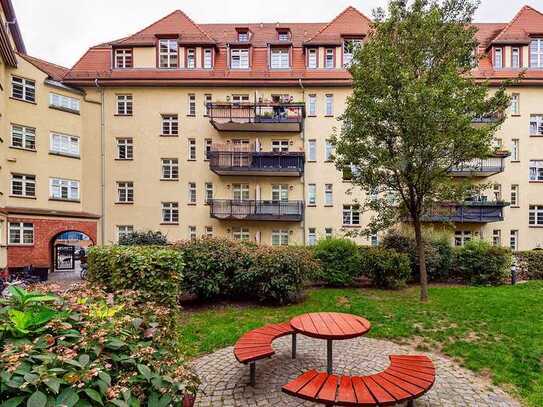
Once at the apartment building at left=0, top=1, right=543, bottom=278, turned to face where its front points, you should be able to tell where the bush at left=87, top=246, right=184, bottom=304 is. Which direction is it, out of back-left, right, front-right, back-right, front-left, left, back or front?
front

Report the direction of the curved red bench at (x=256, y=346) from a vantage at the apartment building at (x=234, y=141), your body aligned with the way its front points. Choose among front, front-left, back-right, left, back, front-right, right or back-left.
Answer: front

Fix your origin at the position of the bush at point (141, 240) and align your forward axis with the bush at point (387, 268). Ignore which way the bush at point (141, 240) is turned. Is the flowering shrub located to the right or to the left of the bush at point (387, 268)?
right

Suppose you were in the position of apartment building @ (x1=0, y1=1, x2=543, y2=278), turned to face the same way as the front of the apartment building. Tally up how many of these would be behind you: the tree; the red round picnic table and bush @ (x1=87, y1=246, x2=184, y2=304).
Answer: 0

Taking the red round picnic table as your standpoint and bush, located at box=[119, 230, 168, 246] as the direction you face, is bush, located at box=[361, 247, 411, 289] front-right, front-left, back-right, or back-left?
front-right

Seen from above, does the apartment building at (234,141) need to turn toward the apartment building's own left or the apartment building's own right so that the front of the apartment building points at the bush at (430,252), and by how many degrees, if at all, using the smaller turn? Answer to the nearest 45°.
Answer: approximately 45° to the apartment building's own left

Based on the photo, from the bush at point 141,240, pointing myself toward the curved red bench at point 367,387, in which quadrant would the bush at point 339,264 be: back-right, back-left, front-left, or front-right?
front-left

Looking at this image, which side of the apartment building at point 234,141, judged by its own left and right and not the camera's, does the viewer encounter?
front

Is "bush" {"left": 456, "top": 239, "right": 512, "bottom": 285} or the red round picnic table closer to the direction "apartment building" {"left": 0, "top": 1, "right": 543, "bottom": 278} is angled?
the red round picnic table

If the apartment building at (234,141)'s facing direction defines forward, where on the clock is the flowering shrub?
The flowering shrub is roughly at 12 o'clock from the apartment building.

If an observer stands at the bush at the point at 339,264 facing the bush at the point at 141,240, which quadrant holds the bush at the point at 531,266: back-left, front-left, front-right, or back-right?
back-right

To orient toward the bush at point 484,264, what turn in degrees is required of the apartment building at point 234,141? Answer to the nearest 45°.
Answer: approximately 45° to its left

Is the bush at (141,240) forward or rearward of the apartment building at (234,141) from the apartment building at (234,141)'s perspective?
forward

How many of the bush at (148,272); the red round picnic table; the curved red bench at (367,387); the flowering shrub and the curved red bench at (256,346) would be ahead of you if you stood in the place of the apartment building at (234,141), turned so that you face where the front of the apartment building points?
5
